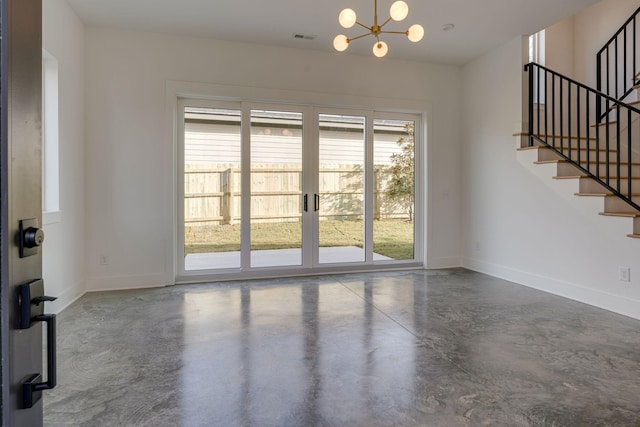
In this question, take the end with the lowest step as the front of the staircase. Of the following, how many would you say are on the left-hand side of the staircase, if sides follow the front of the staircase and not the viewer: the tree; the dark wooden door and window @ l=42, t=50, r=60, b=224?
0

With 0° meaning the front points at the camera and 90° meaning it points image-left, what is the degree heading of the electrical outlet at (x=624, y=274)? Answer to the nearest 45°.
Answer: approximately 45°

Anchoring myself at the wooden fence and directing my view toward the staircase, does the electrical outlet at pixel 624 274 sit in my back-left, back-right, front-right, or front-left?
front-right

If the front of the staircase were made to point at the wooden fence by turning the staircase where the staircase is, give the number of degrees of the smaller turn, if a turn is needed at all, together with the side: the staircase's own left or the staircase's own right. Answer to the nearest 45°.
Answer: approximately 90° to the staircase's own right

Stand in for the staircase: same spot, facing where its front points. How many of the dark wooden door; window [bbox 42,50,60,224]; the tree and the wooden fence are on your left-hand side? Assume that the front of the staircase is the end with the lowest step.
0

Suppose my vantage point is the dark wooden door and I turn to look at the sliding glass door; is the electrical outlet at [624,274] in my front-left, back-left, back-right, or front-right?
front-right

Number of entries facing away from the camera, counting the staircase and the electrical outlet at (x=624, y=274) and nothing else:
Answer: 0

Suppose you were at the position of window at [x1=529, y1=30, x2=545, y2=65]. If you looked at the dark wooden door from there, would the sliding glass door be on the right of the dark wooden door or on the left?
right

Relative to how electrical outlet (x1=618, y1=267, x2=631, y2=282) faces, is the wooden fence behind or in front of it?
in front

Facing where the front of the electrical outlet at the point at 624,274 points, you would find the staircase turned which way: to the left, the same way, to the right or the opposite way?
to the left

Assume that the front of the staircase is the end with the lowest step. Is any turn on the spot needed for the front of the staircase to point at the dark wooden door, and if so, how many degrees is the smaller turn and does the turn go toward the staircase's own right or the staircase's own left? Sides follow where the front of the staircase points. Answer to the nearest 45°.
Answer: approximately 45° to the staircase's own right

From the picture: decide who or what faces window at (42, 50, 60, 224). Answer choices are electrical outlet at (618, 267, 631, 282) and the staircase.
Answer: the electrical outlet

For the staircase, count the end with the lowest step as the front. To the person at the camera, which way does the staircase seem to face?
facing the viewer and to the right of the viewer

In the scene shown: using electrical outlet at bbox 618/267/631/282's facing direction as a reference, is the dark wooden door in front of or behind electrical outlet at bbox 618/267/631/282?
in front

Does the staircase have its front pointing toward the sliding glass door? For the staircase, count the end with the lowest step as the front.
no
